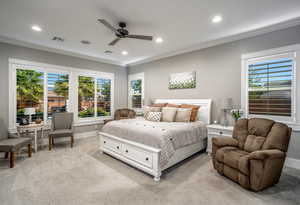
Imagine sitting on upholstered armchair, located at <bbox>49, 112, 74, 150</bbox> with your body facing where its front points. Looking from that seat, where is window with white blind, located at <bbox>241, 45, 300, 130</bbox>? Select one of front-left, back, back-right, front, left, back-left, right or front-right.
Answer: front-left

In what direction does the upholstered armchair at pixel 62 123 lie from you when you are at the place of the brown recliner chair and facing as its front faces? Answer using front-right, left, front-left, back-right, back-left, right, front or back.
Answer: front-right

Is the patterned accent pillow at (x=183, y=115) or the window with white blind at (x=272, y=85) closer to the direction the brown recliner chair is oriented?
the patterned accent pillow

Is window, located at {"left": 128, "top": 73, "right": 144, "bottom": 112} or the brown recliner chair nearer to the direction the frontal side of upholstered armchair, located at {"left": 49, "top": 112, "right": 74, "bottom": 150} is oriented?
the brown recliner chair

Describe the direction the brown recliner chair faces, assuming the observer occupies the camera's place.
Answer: facing the viewer and to the left of the viewer

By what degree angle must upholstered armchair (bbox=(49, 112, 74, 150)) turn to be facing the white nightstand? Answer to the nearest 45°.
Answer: approximately 45° to its left

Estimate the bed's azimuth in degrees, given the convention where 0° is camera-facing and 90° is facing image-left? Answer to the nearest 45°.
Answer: approximately 45°

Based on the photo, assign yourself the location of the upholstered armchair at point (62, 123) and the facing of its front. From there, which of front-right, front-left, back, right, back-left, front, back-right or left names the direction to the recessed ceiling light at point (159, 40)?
front-left

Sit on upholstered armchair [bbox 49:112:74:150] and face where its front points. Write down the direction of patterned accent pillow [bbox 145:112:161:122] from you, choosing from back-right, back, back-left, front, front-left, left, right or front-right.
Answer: front-left

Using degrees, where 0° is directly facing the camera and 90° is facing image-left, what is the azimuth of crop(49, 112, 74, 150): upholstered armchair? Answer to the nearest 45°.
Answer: approximately 0°

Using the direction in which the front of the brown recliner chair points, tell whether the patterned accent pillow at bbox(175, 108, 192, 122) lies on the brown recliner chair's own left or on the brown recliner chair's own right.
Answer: on the brown recliner chair's own right

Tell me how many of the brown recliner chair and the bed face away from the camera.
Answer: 0

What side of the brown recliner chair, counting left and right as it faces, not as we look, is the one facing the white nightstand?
right
